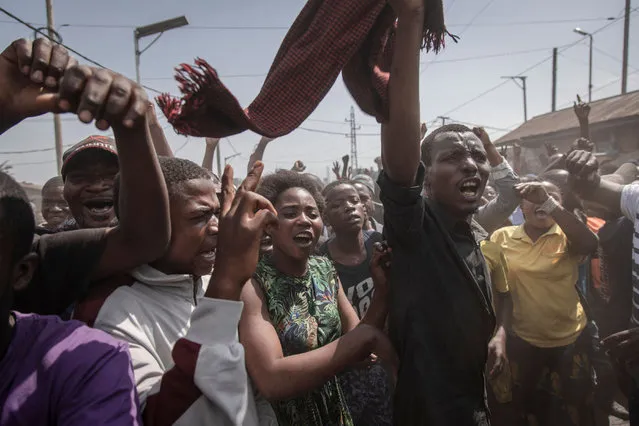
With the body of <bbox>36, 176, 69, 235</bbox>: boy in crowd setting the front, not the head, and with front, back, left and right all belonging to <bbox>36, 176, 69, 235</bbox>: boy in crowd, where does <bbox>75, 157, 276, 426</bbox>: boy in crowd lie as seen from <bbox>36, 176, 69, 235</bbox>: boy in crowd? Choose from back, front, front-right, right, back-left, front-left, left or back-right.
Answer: front

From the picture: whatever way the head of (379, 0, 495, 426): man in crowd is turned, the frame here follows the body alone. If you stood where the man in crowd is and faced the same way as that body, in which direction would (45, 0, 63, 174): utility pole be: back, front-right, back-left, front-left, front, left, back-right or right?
back

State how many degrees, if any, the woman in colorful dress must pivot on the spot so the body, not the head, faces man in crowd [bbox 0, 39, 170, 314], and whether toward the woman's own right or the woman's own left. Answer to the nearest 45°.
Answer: approximately 90° to the woman's own right

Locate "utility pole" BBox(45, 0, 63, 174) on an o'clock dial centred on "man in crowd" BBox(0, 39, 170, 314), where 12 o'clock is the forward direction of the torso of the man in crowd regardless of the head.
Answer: The utility pole is roughly at 6 o'clock from the man in crowd.

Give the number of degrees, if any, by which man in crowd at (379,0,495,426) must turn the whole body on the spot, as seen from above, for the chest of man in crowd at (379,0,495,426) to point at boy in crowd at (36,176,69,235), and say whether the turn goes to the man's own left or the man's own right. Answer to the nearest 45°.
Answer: approximately 180°

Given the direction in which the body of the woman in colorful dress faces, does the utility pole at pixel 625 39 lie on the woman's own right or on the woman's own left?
on the woman's own left

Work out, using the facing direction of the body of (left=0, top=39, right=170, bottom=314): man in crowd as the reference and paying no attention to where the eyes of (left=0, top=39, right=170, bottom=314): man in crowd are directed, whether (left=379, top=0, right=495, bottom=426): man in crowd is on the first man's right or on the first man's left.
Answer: on the first man's left

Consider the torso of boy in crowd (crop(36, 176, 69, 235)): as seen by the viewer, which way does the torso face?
toward the camera

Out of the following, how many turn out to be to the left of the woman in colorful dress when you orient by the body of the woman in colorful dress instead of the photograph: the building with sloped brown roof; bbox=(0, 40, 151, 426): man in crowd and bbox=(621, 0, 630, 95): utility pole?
2

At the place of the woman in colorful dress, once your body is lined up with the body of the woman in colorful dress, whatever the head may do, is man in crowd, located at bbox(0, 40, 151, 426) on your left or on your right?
on your right

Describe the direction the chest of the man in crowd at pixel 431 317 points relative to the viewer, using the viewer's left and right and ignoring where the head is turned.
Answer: facing the viewer and to the right of the viewer

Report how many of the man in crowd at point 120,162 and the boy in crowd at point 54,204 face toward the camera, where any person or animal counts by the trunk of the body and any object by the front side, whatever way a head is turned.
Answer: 2

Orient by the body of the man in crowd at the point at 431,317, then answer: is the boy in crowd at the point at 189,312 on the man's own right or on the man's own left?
on the man's own right

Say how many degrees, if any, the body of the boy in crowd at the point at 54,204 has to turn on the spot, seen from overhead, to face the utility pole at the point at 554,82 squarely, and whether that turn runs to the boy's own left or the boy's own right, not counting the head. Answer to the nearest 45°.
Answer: approximately 135° to the boy's own left
